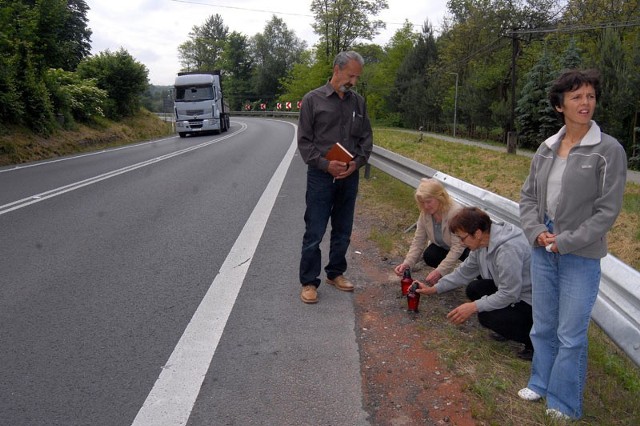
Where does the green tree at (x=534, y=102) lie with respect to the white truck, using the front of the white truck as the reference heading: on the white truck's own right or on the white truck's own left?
on the white truck's own left

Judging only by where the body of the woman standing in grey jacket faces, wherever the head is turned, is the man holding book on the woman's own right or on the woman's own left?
on the woman's own right

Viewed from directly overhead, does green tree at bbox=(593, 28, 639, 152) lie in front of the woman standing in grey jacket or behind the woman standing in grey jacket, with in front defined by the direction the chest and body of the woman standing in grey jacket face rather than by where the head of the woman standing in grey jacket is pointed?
behind

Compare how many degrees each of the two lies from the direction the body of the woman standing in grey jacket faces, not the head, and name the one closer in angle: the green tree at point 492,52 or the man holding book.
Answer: the man holding book

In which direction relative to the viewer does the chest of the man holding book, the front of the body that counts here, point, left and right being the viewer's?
facing the viewer and to the right of the viewer

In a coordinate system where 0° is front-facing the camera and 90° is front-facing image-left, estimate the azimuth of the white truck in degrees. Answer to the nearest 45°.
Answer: approximately 0°

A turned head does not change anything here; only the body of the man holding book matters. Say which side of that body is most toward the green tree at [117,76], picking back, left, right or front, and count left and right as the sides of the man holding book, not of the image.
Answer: back

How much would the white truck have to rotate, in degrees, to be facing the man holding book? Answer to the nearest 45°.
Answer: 0° — it already faces them

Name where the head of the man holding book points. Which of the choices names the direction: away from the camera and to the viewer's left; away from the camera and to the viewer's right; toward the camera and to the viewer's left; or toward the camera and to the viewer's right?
toward the camera and to the viewer's right

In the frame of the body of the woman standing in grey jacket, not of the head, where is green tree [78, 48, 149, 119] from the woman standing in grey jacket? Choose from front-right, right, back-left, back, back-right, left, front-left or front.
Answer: right

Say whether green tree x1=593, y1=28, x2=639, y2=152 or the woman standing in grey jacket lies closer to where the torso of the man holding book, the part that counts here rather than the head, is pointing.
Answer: the woman standing in grey jacket

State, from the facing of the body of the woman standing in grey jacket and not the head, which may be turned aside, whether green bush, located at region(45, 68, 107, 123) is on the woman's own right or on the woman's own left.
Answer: on the woman's own right

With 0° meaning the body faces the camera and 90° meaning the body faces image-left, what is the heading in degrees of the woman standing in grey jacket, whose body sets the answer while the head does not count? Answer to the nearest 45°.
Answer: approximately 45°
